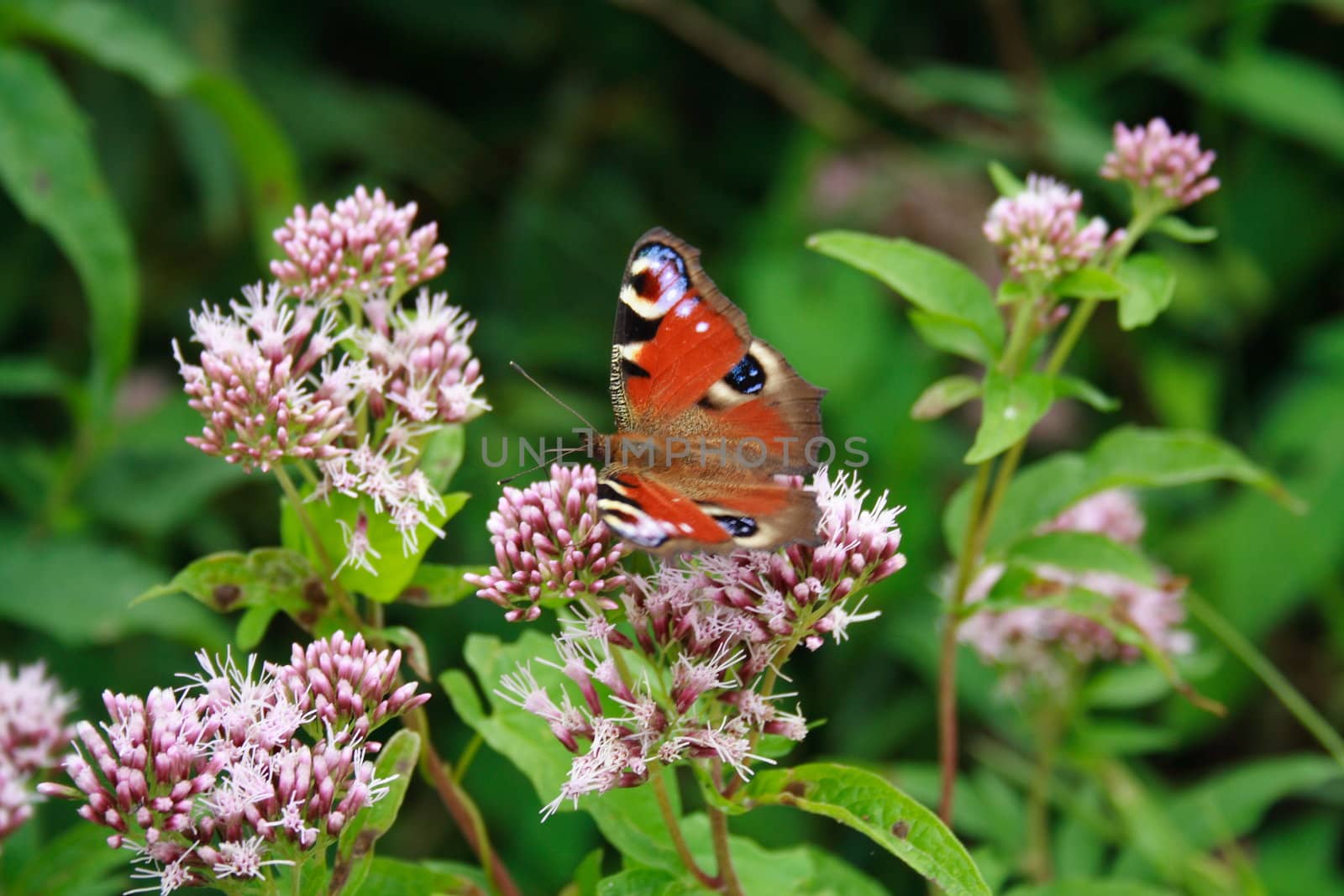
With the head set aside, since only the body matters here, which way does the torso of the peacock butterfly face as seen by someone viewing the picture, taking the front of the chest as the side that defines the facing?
to the viewer's left

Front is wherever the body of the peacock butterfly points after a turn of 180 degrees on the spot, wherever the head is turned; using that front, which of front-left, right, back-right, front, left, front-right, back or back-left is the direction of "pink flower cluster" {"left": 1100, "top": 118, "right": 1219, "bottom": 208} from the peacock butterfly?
front
